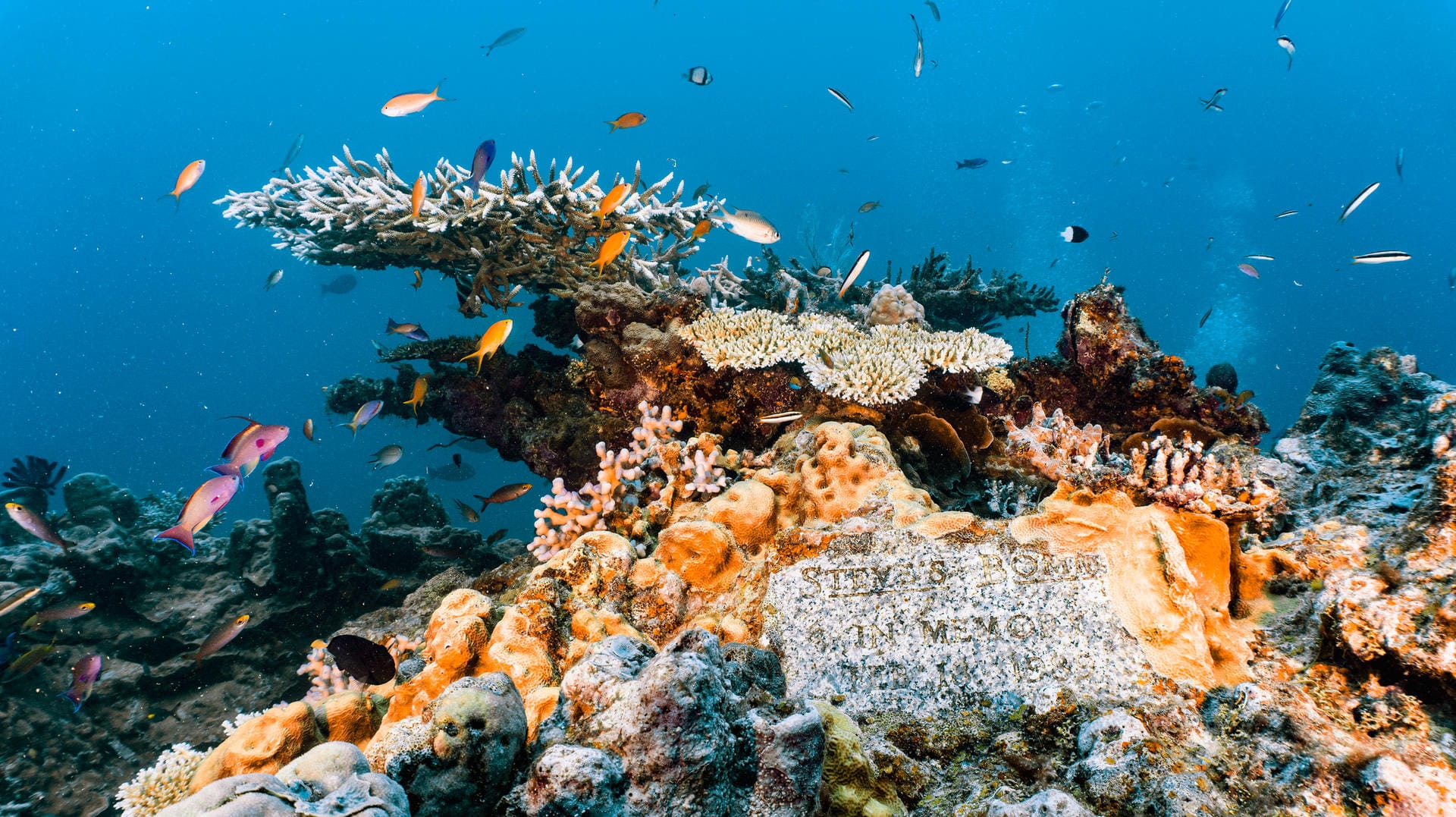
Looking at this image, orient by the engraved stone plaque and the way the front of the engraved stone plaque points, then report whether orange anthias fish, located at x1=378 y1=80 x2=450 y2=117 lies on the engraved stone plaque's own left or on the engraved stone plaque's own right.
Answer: on the engraved stone plaque's own right

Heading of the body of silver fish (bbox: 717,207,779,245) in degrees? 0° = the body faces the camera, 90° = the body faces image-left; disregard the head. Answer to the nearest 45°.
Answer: approximately 270°

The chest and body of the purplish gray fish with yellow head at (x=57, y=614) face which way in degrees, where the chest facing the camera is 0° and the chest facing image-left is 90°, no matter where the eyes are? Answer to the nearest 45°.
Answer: approximately 270°

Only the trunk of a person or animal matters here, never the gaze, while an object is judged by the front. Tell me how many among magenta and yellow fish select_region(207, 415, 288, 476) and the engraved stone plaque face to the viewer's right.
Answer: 1

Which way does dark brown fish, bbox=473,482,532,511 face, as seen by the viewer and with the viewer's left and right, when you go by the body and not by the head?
facing to the right of the viewer
